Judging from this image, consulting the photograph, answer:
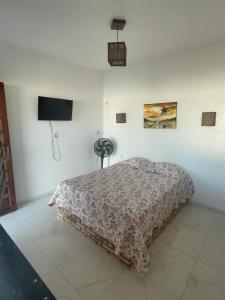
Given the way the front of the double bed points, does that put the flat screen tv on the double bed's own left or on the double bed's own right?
on the double bed's own right

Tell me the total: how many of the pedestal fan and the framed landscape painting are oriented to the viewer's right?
0

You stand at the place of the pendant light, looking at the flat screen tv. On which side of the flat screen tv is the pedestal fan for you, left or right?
right

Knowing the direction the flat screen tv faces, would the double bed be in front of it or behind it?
in front

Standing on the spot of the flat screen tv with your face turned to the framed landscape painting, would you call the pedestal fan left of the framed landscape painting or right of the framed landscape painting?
left

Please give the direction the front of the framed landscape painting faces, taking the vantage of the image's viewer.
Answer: facing the viewer and to the left of the viewer

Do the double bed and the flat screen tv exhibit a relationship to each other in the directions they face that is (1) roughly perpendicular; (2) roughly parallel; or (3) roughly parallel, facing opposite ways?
roughly perpendicular

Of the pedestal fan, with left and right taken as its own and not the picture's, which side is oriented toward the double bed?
front

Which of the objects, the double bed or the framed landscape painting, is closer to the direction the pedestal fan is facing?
the double bed

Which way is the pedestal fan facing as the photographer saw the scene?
facing the viewer

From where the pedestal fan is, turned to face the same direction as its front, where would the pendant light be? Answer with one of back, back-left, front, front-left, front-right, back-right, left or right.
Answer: front

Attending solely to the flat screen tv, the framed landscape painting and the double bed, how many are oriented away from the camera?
0

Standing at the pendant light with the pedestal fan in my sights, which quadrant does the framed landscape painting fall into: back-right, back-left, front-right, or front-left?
front-right

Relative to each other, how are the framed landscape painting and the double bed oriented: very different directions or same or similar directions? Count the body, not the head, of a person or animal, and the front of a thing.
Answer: same or similar directions
